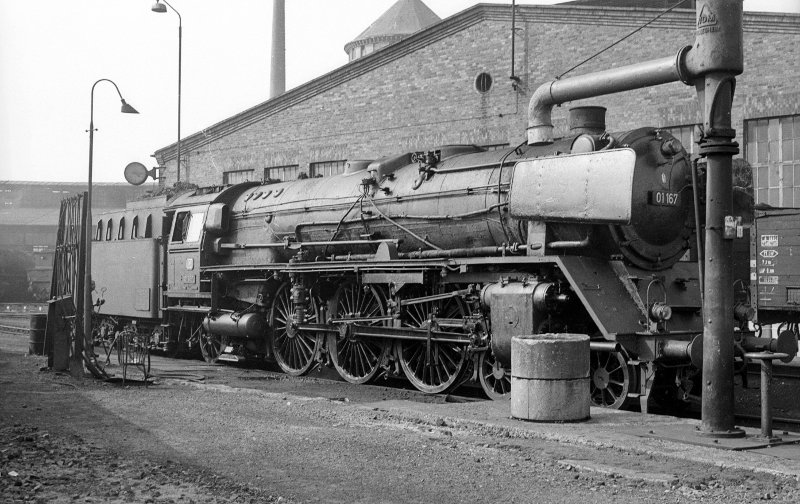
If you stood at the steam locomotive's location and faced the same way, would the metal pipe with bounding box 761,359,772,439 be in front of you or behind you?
in front

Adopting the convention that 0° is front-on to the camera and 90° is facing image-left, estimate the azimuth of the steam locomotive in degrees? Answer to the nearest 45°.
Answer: approximately 315°

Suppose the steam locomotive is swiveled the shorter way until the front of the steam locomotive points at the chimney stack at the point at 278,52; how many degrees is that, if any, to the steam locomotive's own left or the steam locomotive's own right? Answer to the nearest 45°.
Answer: approximately 135° to the steam locomotive's own left

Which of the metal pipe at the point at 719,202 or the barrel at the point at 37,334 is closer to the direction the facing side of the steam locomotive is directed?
the metal pipe

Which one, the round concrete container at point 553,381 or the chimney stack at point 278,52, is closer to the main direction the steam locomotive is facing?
the round concrete container

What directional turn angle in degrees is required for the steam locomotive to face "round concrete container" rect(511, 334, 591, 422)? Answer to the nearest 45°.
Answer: approximately 45° to its right

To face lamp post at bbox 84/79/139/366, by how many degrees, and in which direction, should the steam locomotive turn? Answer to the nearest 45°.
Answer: approximately 180°

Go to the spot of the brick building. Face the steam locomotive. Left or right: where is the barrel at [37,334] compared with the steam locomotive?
right
